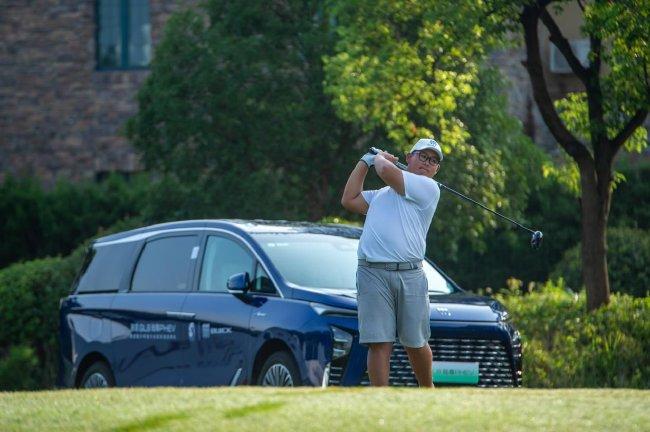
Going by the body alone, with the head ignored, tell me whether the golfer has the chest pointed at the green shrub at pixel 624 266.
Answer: no

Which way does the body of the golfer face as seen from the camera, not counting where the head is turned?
toward the camera

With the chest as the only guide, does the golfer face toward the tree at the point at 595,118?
no

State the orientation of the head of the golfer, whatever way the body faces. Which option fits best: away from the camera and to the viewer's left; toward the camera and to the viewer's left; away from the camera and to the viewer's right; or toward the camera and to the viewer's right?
toward the camera and to the viewer's right

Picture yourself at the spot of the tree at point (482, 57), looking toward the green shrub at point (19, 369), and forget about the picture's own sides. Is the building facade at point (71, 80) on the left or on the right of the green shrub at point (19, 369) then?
right

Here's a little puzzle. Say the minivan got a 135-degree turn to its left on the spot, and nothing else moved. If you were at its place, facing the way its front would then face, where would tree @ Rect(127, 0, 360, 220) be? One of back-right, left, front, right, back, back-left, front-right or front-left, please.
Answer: front

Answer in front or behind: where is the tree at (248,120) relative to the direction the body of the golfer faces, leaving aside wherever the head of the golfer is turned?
behind

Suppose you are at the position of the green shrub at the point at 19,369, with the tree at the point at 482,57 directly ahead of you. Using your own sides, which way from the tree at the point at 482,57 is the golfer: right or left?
right

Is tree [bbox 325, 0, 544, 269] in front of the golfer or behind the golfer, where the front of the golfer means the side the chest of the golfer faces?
behind

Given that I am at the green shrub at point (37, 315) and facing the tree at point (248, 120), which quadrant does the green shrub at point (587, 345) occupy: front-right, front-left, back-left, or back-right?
front-right

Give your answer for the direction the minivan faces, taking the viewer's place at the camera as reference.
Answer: facing the viewer and to the right of the viewer

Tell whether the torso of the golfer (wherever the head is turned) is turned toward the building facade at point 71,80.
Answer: no

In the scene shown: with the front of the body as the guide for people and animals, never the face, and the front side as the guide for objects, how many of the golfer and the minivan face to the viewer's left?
0

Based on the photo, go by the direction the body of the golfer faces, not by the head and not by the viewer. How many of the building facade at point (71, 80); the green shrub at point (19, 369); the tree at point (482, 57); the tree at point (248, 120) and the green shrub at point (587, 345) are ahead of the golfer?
0

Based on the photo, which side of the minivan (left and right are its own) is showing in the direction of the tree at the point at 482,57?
left
